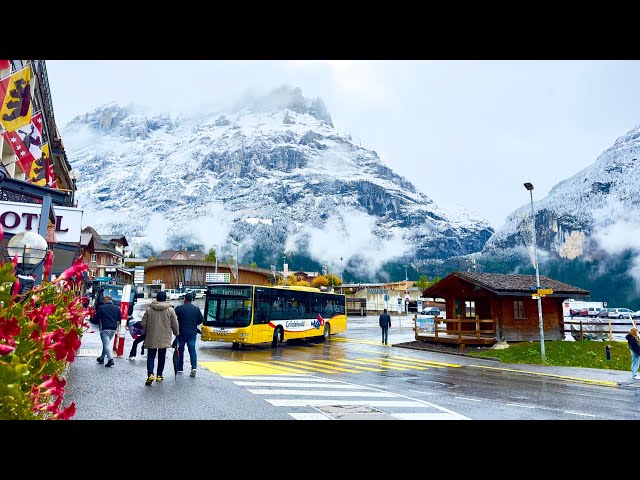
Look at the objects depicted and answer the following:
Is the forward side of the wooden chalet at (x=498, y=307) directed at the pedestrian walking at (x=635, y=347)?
no

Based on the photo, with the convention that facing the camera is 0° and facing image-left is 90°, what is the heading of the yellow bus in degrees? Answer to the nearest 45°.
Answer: approximately 45°

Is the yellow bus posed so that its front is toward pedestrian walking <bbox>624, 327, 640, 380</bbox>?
no

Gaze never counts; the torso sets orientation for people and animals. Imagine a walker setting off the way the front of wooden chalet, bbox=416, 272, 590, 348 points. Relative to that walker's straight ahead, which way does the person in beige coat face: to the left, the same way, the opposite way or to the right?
to the right

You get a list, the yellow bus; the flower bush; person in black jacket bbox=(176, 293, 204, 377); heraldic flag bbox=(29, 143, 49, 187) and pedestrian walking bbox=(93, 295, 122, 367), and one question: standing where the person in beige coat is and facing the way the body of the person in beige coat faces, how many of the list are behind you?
1

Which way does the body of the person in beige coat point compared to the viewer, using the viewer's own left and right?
facing away from the viewer

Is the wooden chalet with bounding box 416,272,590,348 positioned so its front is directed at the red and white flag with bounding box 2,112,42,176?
yes

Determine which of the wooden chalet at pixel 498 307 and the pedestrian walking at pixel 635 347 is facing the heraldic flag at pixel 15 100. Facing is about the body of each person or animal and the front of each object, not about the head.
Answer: the wooden chalet

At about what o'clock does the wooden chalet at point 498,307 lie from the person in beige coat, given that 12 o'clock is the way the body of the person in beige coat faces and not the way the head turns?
The wooden chalet is roughly at 2 o'clock from the person in beige coat.

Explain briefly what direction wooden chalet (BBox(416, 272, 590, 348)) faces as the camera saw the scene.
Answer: facing the viewer and to the left of the viewer
